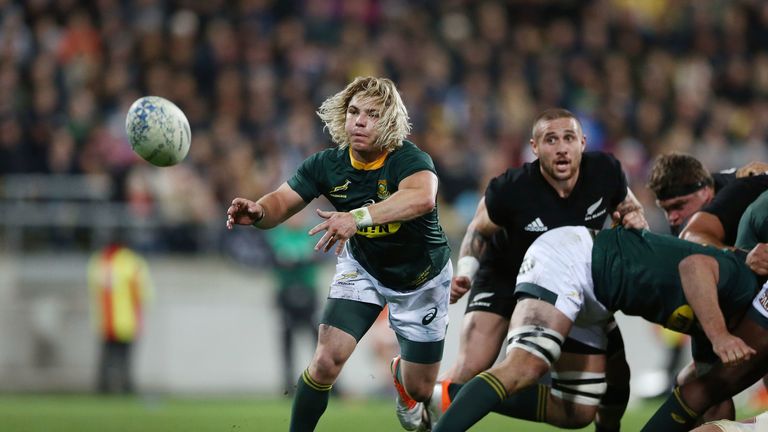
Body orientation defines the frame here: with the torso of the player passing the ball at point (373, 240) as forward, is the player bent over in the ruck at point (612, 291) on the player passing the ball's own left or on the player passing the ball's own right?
on the player passing the ball's own left

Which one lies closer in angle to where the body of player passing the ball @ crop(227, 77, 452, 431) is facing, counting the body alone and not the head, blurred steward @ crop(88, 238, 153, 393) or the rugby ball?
the rugby ball

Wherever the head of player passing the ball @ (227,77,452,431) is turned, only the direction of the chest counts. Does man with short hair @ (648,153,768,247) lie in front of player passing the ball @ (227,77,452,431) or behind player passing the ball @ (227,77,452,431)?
behind

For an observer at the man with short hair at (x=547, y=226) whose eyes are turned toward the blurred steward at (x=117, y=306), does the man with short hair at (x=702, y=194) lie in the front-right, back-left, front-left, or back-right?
back-right

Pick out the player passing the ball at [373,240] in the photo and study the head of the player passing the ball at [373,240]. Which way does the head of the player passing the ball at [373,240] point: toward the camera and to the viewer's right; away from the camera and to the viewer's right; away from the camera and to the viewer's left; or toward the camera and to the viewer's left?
toward the camera and to the viewer's left

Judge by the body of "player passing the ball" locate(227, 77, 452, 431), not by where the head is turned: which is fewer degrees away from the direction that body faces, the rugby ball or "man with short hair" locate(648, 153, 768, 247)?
the rugby ball

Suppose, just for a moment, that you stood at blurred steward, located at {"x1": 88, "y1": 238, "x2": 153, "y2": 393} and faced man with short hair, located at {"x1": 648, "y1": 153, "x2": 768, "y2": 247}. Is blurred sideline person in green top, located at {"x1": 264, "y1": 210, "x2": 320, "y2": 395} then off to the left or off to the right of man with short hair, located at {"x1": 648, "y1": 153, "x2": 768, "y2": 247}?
left

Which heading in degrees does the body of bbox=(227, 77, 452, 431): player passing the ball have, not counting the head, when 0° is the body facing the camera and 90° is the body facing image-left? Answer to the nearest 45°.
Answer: approximately 45°

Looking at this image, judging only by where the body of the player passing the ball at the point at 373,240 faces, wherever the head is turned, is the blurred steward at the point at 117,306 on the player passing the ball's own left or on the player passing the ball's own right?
on the player passing the ball's own right

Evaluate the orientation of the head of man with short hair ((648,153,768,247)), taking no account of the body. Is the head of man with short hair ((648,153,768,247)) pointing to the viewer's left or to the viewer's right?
to the viewer's left

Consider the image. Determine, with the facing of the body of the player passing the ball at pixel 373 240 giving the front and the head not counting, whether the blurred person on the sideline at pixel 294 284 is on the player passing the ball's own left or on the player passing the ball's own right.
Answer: on the player passing the ball's own right
